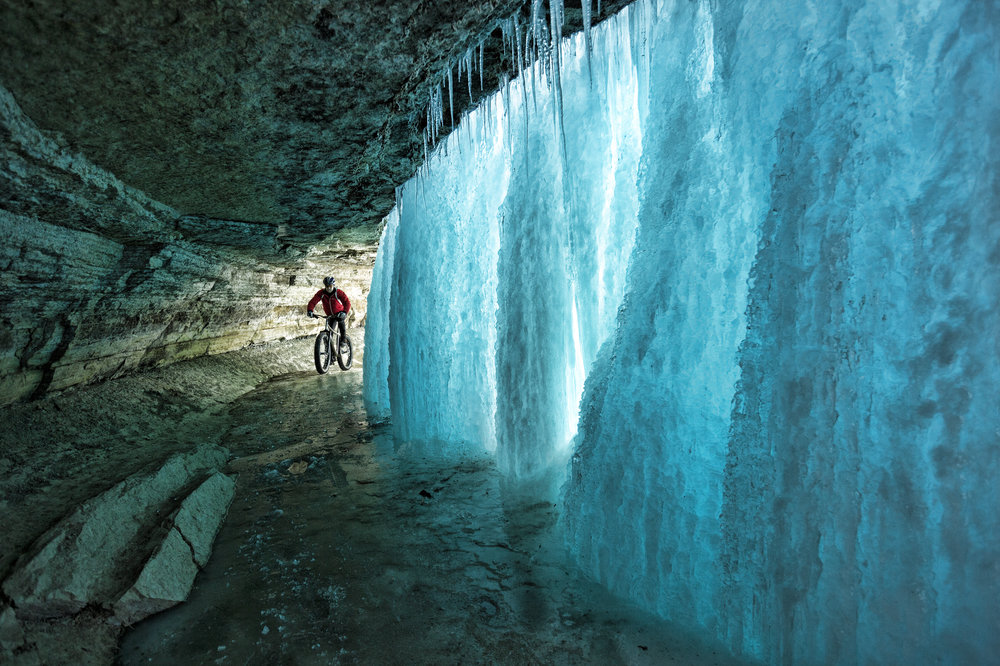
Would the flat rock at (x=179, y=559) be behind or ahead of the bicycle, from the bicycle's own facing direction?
ahead

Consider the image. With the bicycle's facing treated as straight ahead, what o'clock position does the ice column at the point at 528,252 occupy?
The ice column is roughly at 10 o'clock from the bicycle.

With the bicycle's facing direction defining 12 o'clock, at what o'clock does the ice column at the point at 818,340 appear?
The ice column is roughly at 10 o'clock from the bicycle.

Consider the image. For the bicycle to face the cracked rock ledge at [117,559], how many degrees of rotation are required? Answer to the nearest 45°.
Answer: approximately 45° to its left

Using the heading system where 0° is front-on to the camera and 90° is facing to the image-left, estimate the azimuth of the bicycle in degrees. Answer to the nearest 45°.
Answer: approximately 45°

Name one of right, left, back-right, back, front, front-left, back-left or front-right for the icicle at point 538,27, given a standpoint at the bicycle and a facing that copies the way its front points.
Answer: front-left
